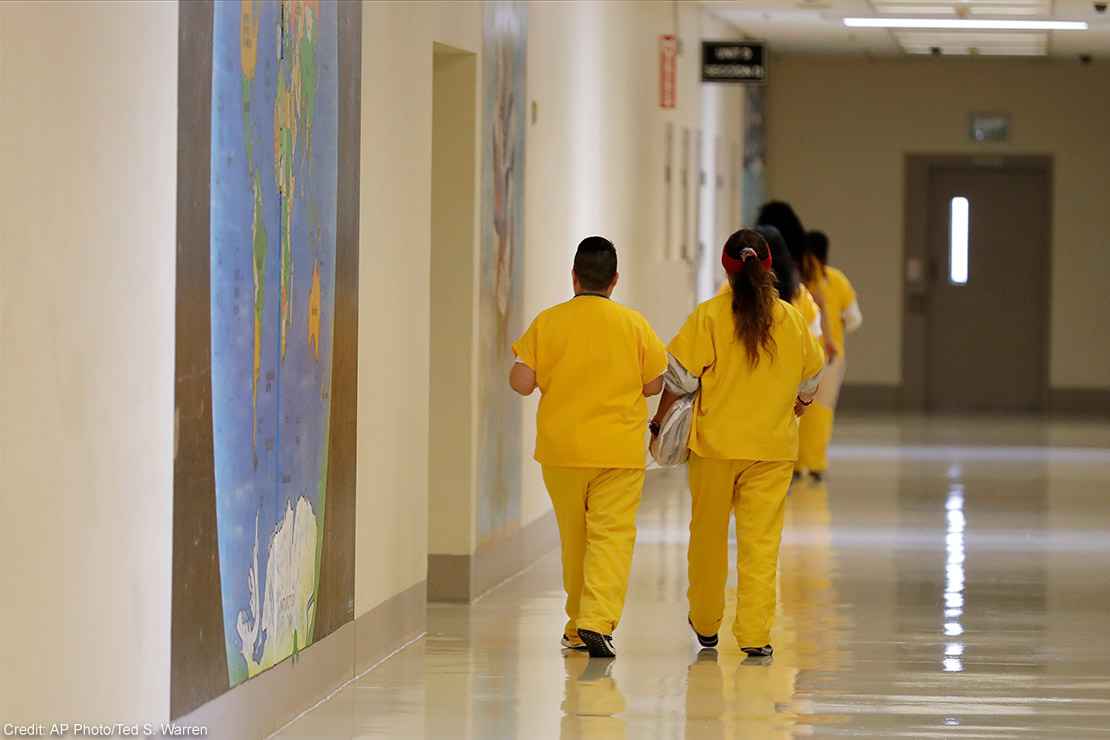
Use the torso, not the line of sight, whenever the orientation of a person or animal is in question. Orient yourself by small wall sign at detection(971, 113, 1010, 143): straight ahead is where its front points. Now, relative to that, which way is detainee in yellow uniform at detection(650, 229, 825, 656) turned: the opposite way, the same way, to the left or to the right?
the opposite way

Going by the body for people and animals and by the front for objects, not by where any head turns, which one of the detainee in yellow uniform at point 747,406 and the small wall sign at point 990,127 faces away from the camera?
the detainee in yellow uniform

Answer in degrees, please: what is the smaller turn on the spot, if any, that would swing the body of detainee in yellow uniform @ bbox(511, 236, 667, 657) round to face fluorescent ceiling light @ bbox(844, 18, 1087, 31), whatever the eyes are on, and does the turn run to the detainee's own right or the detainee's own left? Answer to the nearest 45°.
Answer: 0° — they already face it

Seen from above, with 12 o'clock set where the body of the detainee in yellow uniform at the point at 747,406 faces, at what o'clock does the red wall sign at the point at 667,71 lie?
The red wall sign is roughly at 12 o'clock from the detainee in yellow uniform.

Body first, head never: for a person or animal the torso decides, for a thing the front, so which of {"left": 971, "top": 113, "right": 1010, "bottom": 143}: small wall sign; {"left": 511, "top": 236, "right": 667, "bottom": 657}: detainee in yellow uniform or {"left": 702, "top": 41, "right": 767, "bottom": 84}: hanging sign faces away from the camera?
the detainee in yellow uniform

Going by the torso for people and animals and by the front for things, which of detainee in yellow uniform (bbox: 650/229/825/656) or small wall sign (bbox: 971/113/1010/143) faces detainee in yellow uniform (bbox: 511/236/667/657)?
the small wall sign

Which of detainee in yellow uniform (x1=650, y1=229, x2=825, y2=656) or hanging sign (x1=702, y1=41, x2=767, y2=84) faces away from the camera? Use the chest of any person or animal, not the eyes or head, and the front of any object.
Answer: the detainee in yellow uniform

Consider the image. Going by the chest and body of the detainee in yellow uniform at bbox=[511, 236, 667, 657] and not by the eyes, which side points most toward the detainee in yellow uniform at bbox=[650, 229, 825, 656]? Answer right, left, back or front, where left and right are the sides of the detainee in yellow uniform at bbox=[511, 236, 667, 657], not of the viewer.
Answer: right

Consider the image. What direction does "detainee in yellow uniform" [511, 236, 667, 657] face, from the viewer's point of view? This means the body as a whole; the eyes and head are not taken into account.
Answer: away from the camera

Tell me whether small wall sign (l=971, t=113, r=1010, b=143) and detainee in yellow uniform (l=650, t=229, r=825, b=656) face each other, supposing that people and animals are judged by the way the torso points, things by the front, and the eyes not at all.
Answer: yes

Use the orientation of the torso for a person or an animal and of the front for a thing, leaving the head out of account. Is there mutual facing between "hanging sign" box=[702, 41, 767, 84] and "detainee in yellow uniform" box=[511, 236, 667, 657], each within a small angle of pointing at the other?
yes

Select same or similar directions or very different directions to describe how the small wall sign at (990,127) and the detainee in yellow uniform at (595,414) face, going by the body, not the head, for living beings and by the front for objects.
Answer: very different directions

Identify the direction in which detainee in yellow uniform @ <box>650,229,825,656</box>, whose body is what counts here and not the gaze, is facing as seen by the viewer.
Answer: away from the camera

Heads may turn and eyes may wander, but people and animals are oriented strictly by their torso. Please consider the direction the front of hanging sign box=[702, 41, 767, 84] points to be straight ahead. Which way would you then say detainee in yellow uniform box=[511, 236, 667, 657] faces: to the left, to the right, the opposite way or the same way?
the opposite way
